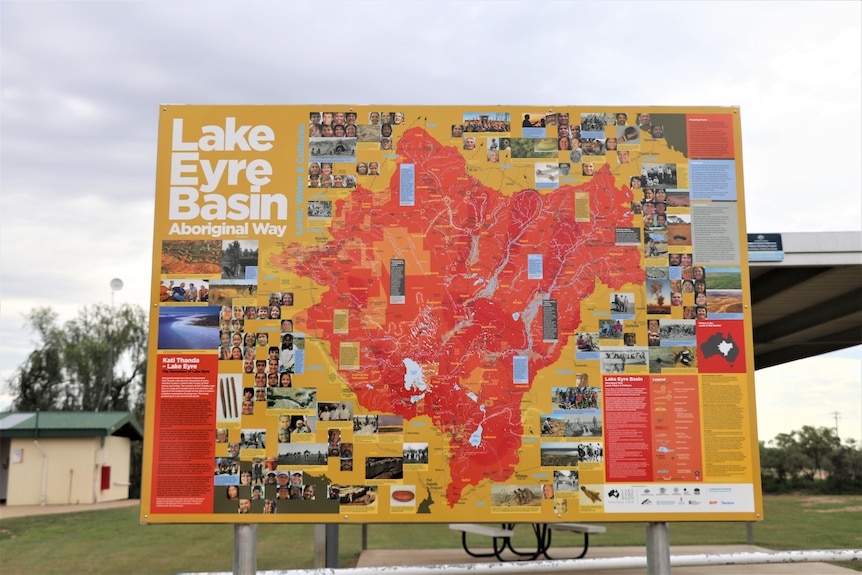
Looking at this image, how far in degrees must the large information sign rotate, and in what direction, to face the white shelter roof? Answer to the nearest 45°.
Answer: approximately 135° to its left

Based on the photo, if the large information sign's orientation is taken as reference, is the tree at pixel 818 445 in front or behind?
behind

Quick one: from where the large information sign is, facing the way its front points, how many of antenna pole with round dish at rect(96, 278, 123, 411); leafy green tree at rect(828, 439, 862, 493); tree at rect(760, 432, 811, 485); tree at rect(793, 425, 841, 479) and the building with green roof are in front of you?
0

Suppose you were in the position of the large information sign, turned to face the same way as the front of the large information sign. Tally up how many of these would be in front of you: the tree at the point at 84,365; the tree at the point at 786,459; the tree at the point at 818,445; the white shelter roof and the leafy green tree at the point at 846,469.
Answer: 0

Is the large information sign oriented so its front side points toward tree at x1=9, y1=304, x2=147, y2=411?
no

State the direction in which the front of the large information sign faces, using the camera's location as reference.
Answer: facing the viewer

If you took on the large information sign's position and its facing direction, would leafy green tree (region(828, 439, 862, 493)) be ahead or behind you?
behind

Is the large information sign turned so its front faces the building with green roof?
no

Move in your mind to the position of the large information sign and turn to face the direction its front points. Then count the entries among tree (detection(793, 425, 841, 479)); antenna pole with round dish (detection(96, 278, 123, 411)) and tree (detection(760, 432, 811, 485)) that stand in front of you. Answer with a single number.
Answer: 0

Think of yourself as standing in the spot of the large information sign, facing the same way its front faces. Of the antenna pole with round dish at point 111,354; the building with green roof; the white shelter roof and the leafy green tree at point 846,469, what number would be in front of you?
0

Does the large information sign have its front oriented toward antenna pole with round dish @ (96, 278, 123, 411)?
no

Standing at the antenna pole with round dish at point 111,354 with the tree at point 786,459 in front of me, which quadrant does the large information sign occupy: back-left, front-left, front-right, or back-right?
front-right
